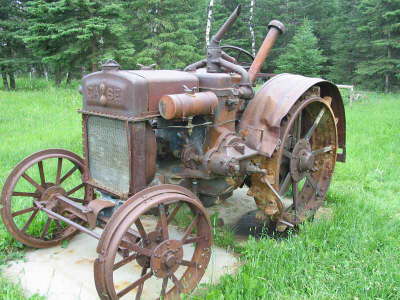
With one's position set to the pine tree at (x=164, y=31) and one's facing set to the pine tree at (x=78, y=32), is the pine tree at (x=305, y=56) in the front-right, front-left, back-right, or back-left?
back-left

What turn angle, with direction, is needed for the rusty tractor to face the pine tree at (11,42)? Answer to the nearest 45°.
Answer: approximately 90° to its right

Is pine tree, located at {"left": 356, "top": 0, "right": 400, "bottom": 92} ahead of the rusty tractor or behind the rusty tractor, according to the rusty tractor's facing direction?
behind

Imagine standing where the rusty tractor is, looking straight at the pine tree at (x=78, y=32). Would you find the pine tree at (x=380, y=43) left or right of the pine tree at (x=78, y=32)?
right

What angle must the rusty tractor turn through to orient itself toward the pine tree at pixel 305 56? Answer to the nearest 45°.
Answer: approximately 135° to its right

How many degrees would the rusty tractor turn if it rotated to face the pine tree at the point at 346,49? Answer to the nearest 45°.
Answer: approximately 180°

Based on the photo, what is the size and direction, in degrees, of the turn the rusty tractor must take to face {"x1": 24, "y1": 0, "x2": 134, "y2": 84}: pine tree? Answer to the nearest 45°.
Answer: approximately 135° to its right

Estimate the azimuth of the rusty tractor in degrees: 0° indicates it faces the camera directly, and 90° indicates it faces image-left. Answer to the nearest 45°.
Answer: approximately 45°

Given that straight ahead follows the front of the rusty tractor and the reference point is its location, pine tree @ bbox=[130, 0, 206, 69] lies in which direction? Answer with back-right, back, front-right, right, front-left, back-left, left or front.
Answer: back-right
